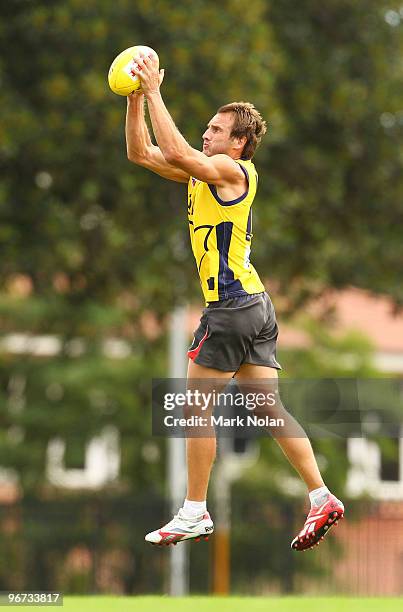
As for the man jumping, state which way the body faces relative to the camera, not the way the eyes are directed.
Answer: to the viewer's left
